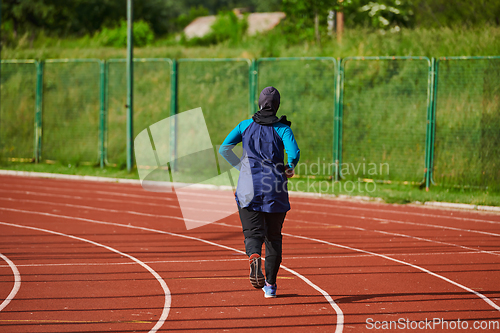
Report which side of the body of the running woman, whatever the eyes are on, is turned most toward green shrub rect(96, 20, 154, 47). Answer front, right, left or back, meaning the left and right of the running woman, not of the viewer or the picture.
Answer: front

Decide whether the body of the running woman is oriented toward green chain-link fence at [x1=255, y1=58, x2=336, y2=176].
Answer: yes

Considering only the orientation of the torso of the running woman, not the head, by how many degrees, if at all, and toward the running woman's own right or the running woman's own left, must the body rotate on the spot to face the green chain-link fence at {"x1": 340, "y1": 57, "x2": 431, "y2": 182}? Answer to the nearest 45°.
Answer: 0° — they already face it

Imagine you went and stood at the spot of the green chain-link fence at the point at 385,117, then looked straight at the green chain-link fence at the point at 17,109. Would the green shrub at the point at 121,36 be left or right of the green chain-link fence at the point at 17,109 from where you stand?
right

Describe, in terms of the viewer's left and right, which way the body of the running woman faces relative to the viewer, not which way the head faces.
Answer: facing away from the viewer

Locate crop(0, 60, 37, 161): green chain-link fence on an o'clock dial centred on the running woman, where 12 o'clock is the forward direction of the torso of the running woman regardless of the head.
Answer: The green chain-link fence is roughly at 11 o'clock from the running woman.
